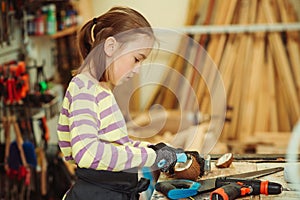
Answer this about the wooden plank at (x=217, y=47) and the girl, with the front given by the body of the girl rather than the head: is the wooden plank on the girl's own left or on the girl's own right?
on the girl's own left

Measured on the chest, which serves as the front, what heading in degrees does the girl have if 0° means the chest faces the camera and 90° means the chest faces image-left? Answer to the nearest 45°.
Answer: approximately 270°

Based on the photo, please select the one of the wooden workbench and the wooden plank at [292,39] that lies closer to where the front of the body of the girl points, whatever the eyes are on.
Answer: the wooden workbench

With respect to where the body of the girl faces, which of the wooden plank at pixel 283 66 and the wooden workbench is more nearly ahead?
the wooden workbench

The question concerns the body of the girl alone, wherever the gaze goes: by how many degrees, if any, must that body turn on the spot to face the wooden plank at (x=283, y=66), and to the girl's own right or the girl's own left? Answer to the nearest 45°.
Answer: approximately 45° to the girl's own left

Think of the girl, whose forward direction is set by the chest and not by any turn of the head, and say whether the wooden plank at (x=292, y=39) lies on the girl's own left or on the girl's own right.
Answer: on the girl's own left

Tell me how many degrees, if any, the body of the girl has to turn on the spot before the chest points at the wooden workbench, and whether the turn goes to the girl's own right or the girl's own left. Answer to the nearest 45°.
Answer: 0° — they already face it

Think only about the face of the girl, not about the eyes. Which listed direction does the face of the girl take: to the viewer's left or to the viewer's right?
to the viewer's right
